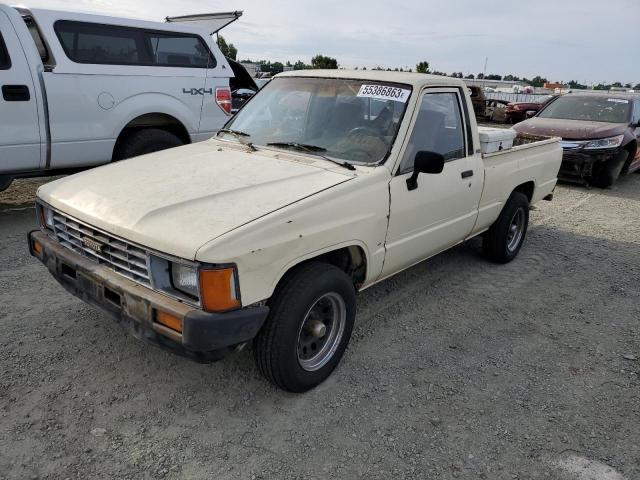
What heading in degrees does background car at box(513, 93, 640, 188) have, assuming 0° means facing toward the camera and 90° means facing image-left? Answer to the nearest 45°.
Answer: approximately 45°

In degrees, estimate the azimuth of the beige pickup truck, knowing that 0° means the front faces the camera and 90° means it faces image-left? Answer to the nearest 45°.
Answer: approximately 45°

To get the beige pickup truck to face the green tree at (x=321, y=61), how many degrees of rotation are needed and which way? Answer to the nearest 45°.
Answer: approximately 135° to its right

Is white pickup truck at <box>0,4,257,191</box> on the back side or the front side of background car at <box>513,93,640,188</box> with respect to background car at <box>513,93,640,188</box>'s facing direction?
on the front side

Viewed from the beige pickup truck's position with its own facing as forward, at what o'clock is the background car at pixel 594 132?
The background car is roughly at 6 o'clock from the beige pickup truck.

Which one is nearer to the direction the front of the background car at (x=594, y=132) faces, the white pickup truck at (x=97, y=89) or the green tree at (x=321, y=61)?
the white pickup truck

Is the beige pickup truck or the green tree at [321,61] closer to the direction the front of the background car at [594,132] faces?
the beige pickup truck

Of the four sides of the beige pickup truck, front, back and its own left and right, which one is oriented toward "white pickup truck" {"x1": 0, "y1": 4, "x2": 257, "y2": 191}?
right
